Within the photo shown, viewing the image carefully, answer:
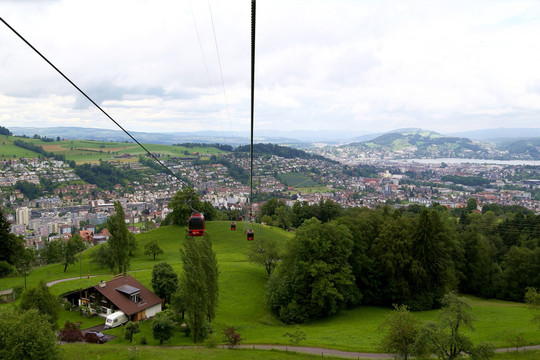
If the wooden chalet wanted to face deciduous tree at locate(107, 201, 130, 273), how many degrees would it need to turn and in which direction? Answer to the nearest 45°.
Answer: approximately 135° to its right

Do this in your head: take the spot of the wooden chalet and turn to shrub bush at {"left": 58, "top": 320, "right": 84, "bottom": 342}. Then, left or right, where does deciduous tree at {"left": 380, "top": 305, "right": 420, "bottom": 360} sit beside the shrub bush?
left

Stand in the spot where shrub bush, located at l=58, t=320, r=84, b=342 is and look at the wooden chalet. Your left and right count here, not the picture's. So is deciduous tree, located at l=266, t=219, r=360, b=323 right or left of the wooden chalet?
right

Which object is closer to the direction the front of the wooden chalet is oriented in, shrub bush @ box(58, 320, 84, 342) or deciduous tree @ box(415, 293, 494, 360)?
the shrub bush

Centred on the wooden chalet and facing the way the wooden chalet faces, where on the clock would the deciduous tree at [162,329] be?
The deciduous tree is roughly at 10 o'clock from the wooden chalet.

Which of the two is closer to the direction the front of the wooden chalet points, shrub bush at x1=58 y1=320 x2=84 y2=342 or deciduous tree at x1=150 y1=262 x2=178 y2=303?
the shrub bush

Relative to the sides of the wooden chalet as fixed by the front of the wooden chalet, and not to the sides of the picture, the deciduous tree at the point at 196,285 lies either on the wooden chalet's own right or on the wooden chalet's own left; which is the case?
on the wooden chalet's own left

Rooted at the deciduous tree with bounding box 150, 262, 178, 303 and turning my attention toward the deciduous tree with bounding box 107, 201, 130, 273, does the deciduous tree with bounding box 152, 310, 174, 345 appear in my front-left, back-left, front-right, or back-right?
back-left

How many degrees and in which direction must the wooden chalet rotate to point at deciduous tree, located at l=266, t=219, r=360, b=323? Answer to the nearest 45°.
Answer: approximately 135° to its left

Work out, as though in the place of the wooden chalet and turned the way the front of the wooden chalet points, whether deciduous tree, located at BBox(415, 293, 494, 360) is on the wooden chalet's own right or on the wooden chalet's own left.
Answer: on the wooden chalet's own left

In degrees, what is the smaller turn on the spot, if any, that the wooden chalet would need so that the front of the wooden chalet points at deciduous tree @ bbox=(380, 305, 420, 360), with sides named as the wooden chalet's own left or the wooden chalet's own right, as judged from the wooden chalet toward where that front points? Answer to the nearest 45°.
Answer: approximately 90° to the wooden chalet's own left

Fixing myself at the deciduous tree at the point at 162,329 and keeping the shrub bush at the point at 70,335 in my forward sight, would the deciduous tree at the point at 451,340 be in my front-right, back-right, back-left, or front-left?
back-left

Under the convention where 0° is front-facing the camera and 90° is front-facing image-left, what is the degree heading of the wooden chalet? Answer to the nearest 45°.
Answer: approximately 45°
